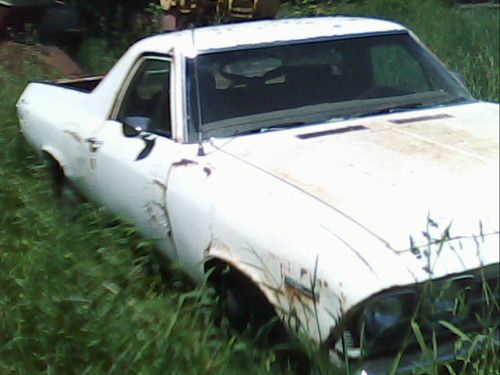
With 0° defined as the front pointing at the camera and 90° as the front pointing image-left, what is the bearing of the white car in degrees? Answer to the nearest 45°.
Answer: approximately 315°

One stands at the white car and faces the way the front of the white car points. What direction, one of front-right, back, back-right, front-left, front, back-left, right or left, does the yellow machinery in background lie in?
back-left
